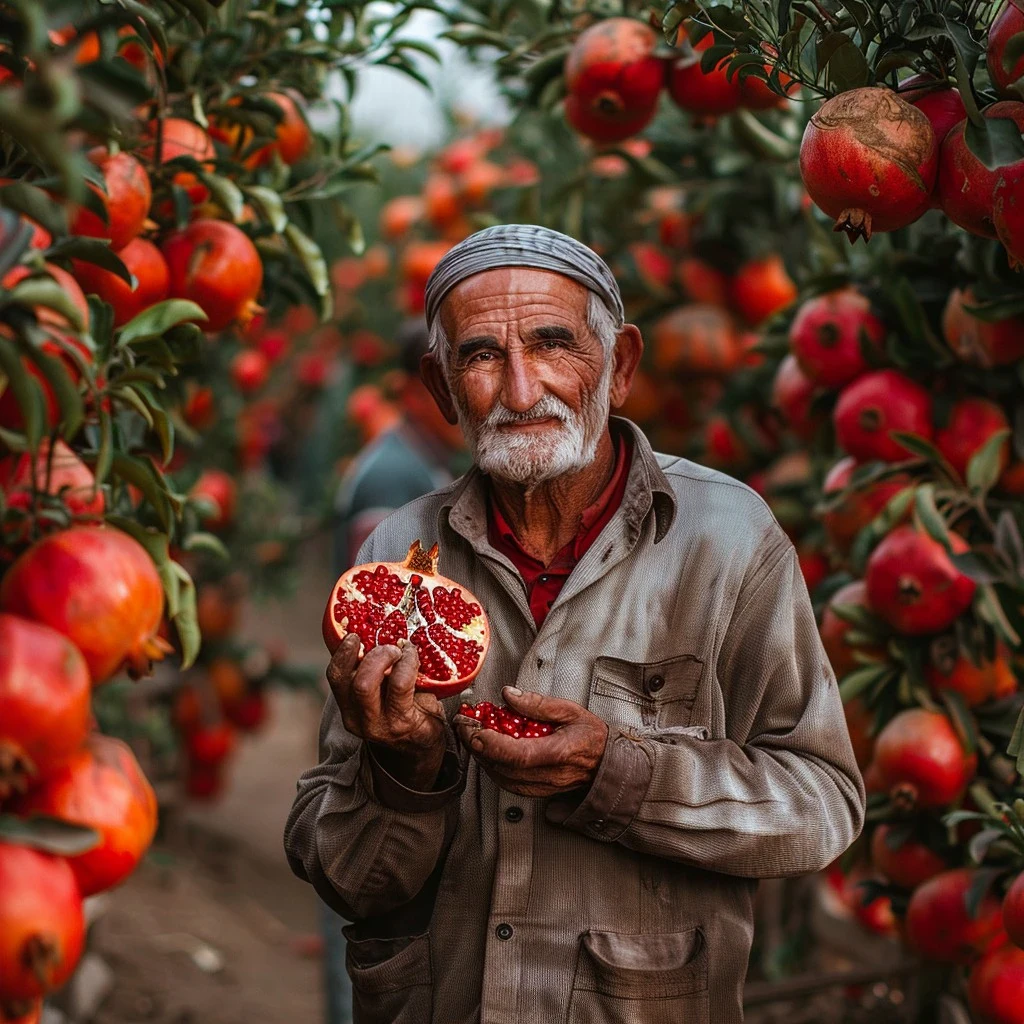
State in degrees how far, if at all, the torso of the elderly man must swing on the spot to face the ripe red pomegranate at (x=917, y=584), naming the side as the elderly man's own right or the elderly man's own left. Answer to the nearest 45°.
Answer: approximately 135° to the elderly man's own left

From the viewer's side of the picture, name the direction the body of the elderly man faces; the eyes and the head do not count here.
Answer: toward the camera

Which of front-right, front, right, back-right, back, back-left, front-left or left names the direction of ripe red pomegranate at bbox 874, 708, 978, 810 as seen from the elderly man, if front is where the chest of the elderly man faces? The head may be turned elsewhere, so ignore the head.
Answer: back-left

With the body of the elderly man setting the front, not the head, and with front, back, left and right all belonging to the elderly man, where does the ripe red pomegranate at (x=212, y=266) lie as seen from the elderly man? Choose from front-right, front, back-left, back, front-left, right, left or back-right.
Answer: back-right

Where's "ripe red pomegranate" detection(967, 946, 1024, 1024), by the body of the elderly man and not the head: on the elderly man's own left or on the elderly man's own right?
on the elderly man's own left

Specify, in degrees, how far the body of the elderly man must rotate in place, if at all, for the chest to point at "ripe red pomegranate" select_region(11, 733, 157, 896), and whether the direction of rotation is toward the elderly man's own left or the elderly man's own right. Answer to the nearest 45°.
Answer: approximately 45° to the elderly man's own right

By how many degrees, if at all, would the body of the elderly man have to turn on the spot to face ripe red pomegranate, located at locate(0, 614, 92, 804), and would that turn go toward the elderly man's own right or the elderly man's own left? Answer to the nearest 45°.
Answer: approximately 45° to the elderly man's own right

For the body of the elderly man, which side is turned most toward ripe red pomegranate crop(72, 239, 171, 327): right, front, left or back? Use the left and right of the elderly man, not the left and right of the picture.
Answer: right

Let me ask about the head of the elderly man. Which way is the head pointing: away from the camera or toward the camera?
toward the camera

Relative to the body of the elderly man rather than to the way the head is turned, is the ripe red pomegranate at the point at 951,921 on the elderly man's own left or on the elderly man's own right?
on the elderly man's own left

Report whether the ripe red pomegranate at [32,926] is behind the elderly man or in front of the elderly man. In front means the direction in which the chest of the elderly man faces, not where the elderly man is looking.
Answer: in front

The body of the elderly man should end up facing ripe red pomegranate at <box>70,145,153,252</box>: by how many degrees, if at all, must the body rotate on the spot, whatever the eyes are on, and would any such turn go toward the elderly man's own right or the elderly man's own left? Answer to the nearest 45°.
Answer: approximately 90° to the elderly man's own right
